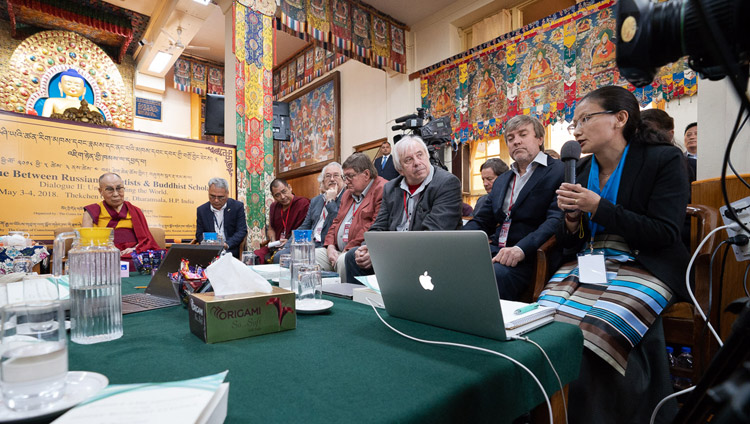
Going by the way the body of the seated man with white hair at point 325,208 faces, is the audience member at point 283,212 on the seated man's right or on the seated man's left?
on the seated man's right

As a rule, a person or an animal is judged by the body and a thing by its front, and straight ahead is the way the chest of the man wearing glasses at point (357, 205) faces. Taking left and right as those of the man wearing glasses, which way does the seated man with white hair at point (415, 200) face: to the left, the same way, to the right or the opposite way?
the same way

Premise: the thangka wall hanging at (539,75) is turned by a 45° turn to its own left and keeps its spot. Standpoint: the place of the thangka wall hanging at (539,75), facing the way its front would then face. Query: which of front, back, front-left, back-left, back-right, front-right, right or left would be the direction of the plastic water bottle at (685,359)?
front

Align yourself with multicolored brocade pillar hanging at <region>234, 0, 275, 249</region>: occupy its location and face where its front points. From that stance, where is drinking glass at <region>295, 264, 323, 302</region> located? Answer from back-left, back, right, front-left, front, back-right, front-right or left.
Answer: front

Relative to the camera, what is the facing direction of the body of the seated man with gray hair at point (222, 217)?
toward the camera

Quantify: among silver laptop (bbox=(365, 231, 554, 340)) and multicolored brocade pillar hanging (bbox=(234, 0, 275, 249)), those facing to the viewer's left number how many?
0

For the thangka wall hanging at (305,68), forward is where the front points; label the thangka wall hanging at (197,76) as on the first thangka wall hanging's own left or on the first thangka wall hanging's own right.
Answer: on the first thangka wall hanging's own right

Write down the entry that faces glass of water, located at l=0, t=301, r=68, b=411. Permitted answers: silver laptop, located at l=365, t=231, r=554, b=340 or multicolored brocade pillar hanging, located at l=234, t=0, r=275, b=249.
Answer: the multicolored brocade pillar hanging

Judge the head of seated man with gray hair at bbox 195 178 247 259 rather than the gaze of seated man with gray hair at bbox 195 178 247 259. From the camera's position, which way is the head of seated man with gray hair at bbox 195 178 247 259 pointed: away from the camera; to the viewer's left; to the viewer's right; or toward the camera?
toward the camera

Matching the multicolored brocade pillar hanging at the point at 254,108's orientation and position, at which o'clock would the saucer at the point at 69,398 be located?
The saucer is roughly at 12 o'clock from the multicolored brocade pillar hanging.

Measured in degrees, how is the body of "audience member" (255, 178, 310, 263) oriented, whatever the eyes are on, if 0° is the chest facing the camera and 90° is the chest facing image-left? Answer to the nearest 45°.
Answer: approximately 45°

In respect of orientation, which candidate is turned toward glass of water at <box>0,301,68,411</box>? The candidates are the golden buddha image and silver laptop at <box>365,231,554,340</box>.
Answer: the golden buddha image

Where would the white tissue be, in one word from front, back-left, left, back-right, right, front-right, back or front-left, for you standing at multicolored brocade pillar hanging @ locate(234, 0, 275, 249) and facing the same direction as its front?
front

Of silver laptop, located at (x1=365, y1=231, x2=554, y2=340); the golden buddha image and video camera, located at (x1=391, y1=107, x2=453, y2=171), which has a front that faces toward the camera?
the golden buddha image

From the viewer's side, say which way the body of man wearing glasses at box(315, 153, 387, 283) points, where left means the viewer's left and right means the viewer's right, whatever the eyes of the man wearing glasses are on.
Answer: facing the viewer and to the left of the viewer

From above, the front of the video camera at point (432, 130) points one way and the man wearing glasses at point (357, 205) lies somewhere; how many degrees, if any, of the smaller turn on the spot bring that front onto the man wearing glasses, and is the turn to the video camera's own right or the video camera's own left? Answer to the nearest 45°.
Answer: approximately 45° to the video camera's own left
